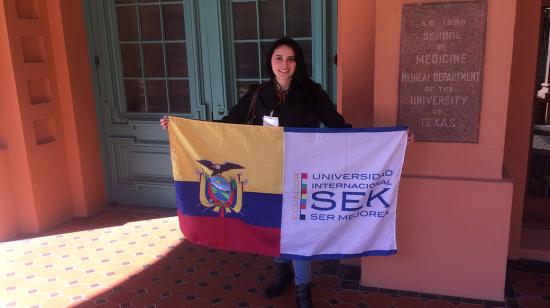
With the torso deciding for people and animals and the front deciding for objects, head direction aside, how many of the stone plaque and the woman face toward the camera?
2

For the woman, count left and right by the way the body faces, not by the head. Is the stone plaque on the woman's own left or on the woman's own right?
on the woman's own left

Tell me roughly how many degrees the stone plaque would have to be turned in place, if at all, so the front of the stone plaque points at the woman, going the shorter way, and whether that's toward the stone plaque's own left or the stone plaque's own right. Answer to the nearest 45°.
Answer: approximately 90° to the stone plaque's own right

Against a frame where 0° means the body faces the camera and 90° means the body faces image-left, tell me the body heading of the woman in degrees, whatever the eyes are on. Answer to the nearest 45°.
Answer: approximately 0°
